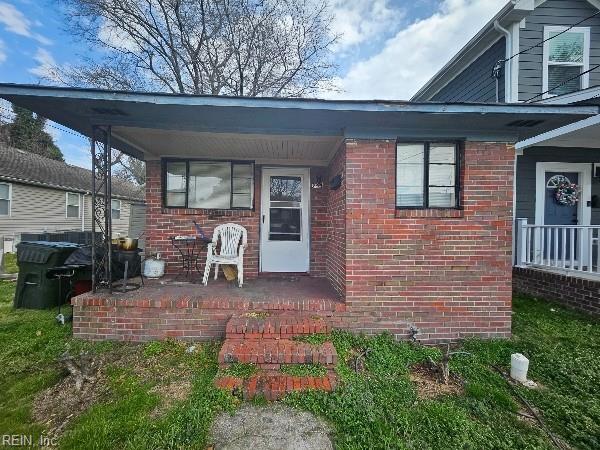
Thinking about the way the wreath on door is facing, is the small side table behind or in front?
in front

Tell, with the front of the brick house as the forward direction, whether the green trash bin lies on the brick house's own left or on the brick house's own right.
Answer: on the brick house's own right

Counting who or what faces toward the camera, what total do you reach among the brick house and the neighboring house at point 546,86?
2

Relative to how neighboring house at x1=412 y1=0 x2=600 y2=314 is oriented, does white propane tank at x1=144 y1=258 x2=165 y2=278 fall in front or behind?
in front

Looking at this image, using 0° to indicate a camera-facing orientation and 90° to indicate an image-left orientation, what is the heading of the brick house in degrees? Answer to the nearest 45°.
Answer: approximately 0°

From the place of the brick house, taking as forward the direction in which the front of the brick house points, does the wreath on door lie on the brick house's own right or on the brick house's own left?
on the brick house's own left

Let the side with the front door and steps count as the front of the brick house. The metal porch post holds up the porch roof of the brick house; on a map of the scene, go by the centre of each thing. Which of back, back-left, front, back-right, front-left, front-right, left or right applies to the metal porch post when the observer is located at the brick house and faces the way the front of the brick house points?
right

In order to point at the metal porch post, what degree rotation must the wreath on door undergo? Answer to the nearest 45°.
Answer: approximately 45° to its right

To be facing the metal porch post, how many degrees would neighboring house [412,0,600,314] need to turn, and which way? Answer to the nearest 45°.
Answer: approximately 45° to its right

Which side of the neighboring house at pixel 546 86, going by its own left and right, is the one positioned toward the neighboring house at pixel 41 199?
right
